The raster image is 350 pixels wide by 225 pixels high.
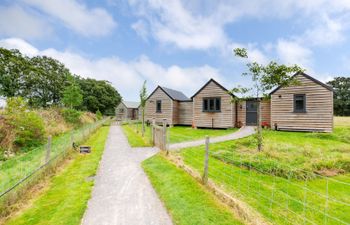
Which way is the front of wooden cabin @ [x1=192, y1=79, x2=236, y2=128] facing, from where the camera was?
facing the viewer

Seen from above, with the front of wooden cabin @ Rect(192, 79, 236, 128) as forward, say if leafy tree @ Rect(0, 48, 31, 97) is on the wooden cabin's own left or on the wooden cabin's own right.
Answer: on the wooden cabin's own right

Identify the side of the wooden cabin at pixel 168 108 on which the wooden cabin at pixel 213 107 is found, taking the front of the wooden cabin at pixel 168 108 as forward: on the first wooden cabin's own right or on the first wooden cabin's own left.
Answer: on the first wooden cabin's own left

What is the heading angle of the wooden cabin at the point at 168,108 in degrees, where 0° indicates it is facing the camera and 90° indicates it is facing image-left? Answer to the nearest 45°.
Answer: approximately 45°

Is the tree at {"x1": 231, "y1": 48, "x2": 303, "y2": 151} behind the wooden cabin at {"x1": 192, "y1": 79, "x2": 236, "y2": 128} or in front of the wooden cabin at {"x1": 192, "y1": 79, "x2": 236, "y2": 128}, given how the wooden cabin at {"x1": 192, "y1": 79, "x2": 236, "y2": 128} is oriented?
in front

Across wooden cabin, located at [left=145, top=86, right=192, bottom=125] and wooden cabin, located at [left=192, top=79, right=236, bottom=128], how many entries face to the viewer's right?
0

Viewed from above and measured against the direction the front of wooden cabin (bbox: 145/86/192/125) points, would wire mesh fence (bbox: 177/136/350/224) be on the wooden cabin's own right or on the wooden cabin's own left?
on the wooden cabin's own left
